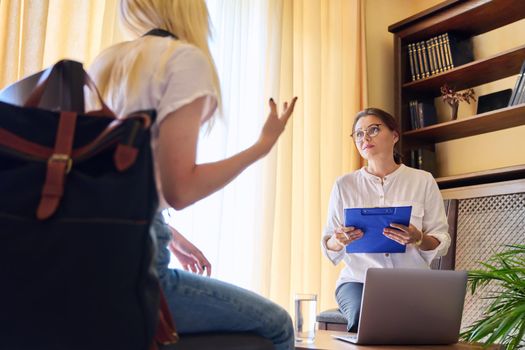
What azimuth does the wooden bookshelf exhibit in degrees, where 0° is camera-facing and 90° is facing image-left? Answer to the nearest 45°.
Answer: approximately 45°

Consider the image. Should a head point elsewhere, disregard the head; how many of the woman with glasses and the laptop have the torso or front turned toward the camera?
1

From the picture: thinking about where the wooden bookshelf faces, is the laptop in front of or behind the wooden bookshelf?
in front

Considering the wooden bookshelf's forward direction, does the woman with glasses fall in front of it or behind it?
in front

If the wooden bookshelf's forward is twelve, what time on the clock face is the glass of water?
The glass of water is roughly at 11 o'clock from the wooden bookshelf.

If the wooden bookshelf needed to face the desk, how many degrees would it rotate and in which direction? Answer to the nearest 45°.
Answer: approximately 45° to its left

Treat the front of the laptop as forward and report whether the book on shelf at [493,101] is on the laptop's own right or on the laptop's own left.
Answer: on the laptop's own right

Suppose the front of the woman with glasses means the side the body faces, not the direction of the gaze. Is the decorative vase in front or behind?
behind

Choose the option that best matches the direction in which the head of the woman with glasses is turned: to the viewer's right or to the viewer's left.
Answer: to the viewer's left

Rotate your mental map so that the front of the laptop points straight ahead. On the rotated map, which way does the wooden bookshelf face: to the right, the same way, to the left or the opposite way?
to the left

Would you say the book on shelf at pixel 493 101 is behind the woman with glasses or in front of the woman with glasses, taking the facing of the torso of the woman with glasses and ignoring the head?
behind

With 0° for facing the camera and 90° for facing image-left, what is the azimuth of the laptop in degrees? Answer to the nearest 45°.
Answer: approximately 135°
